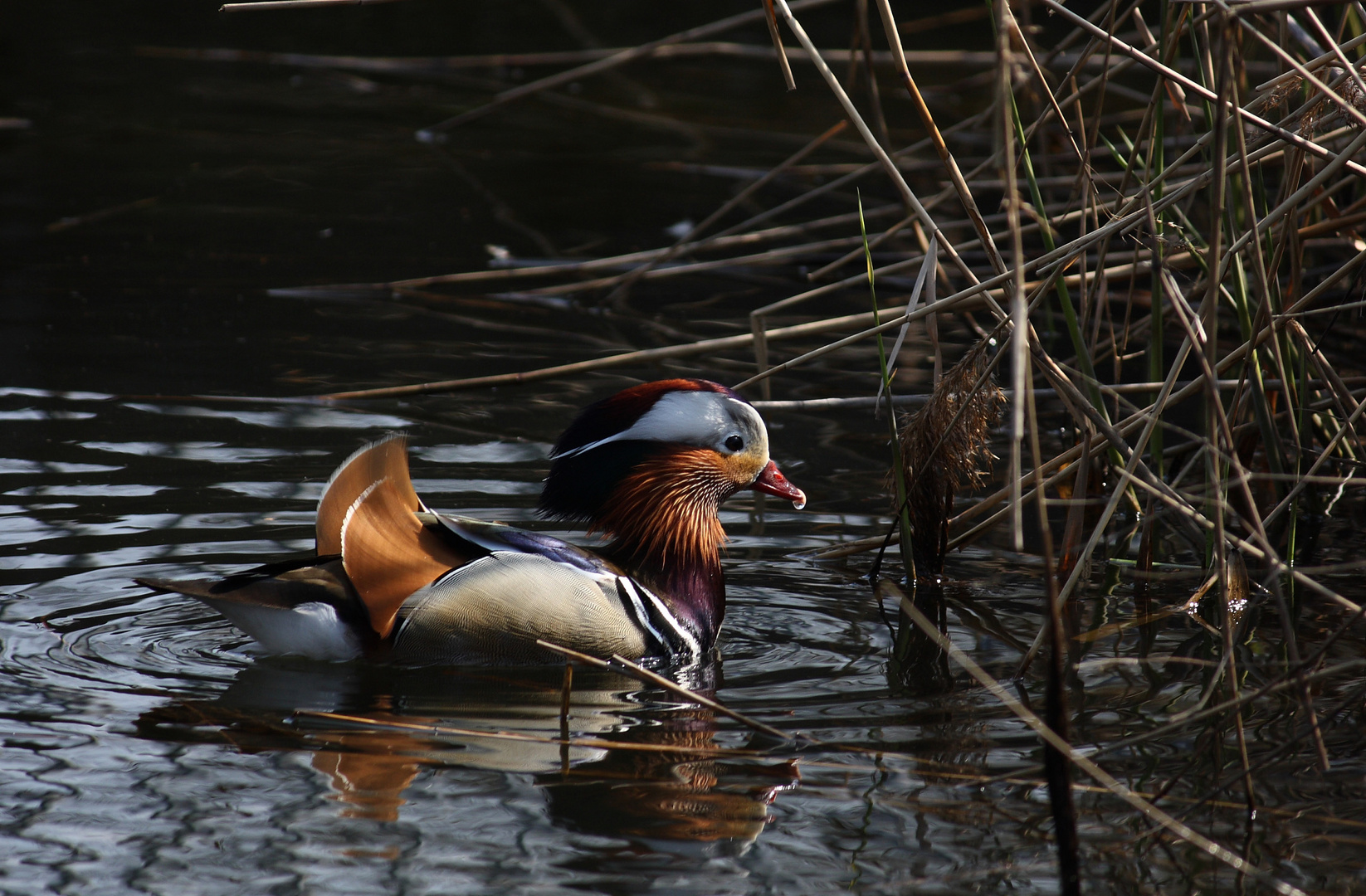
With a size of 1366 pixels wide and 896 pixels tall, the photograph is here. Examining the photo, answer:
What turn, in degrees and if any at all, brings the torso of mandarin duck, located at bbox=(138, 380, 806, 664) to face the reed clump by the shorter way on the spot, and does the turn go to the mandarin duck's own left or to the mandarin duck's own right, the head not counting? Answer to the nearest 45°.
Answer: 0° — it already faces it

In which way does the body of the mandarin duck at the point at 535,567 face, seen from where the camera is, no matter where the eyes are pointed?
to the viewer's right
